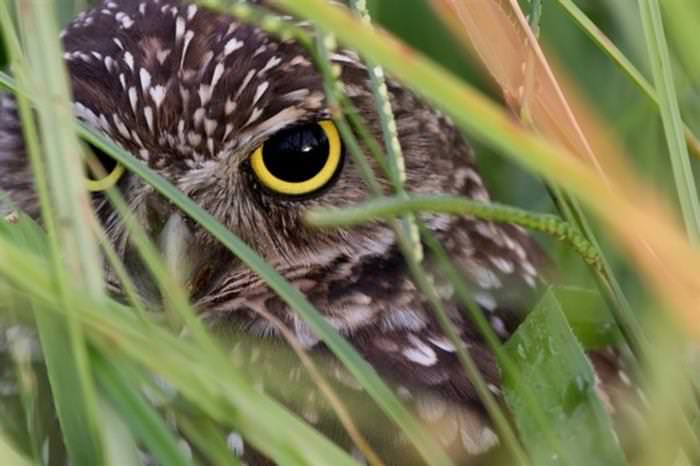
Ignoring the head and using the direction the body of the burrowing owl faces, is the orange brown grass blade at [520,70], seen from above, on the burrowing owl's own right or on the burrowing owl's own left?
on the burrowing owl's own left

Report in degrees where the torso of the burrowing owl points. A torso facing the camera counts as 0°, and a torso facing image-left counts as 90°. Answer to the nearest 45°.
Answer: approximately 45°

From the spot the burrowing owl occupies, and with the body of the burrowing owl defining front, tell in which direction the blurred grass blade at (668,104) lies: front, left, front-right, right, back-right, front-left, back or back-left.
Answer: left

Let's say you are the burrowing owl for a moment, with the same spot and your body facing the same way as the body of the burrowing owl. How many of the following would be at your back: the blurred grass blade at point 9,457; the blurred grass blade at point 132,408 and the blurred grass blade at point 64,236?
0

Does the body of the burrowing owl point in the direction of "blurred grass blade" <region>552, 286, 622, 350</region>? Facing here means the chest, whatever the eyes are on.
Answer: no

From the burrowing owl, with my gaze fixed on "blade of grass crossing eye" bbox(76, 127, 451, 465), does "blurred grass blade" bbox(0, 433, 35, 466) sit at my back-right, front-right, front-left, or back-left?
front-right

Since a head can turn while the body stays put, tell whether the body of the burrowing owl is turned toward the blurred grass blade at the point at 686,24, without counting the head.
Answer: no

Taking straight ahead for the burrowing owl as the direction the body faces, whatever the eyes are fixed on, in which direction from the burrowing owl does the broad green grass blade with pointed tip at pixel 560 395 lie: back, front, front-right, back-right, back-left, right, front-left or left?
left

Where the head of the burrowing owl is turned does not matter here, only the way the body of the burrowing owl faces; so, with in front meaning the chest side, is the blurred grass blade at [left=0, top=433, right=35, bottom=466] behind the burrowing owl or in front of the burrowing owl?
in front

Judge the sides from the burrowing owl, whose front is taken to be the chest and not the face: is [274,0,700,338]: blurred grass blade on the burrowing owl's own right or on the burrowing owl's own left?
on the burrowing owl's own left
